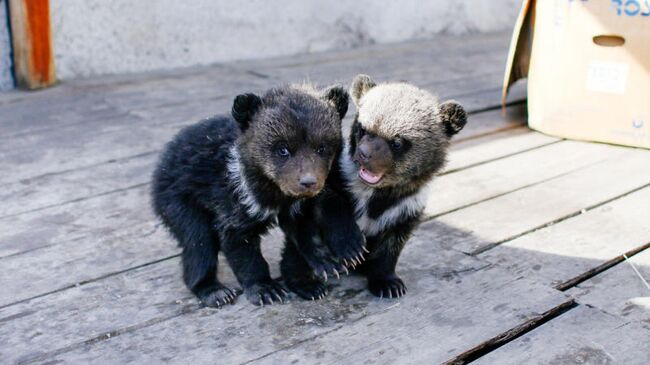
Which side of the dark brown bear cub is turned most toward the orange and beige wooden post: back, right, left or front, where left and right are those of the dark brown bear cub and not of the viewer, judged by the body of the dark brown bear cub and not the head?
back

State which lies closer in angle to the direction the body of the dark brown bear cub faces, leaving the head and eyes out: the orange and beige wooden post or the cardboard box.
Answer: the cardboard box

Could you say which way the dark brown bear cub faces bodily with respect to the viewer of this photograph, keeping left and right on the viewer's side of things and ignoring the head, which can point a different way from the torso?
facing the viewer and to the right of the viewer

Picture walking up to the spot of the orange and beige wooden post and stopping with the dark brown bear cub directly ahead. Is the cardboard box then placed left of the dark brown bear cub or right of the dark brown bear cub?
left

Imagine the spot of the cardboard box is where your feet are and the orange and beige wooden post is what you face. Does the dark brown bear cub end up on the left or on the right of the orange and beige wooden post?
left

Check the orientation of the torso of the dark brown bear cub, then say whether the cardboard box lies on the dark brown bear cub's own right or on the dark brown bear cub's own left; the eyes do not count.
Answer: on the dark brown bear cub's own left
